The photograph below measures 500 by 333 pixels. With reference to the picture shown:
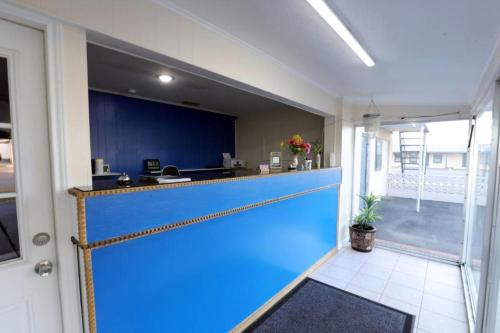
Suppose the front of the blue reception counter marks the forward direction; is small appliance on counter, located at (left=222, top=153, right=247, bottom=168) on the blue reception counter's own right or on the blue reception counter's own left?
on the blue reception counter's own left

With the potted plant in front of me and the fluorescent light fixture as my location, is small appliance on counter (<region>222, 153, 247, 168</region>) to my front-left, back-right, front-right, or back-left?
front-left

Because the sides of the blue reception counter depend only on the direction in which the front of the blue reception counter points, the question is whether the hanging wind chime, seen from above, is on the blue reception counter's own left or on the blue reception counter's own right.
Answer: on the blue reception counter's own left

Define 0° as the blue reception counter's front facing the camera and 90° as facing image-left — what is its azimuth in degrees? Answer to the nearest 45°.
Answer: approximately 315°

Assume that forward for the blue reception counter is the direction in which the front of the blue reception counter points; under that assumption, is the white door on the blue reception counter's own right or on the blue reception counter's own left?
on the blue reception counter's own right

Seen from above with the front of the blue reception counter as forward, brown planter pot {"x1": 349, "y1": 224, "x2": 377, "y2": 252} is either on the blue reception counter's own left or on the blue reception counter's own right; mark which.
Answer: on the blue reception counter's own left
